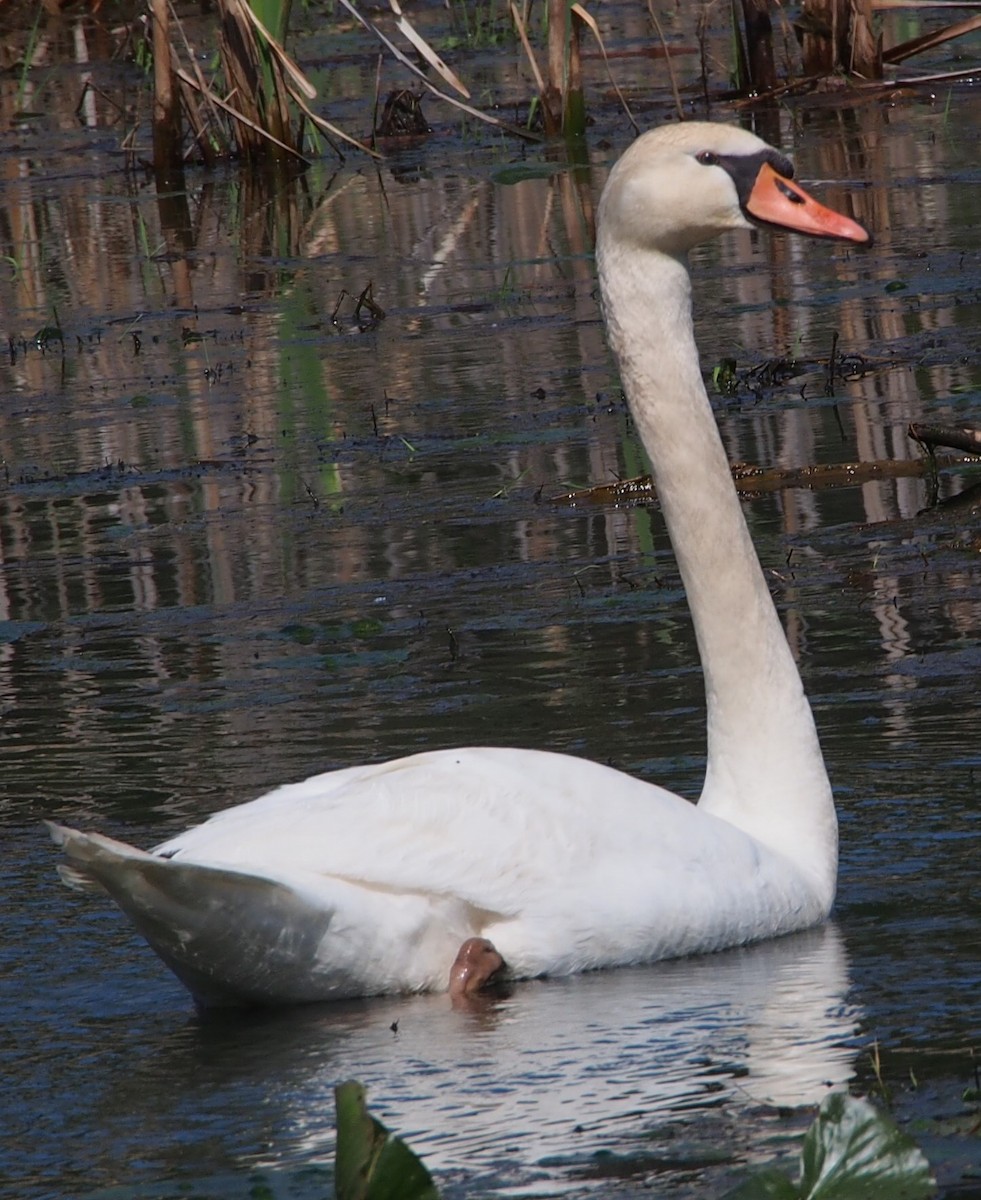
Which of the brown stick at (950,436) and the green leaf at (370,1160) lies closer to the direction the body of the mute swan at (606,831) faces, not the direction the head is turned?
the brown stick

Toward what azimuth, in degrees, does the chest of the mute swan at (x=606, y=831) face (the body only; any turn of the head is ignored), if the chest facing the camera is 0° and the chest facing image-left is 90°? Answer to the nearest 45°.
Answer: approximately 270°
